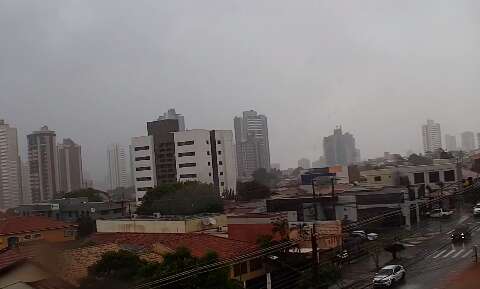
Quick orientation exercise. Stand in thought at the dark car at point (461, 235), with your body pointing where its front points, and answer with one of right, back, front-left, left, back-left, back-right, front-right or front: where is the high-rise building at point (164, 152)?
right

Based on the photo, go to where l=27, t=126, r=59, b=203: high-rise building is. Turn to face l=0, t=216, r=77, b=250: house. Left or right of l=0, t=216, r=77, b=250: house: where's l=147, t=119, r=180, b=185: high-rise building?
left

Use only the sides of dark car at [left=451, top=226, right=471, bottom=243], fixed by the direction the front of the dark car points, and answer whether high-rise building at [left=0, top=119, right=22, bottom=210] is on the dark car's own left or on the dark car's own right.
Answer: on the dark car's own right

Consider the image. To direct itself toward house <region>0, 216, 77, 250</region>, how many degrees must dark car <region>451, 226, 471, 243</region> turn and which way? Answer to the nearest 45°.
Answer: approximately 45° to its right

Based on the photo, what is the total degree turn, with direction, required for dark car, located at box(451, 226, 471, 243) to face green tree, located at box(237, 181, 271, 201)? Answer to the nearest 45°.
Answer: approximately 90° to its right

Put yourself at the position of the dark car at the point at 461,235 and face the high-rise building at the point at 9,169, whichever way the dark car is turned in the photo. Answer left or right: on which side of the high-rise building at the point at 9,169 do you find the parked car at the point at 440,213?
right

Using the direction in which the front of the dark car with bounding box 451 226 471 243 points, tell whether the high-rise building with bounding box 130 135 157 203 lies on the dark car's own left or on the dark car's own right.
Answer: on the dark car's own right

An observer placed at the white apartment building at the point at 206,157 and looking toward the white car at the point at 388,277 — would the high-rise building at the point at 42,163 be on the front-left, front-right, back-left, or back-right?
back-right
